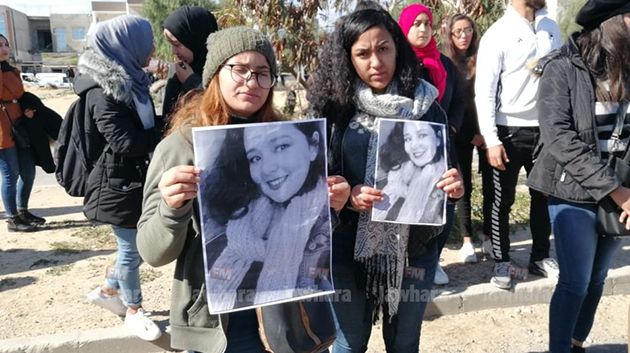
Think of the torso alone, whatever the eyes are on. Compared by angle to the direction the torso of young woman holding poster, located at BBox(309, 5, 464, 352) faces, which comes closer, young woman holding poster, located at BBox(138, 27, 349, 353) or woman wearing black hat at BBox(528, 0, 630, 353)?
the young woman holding poster

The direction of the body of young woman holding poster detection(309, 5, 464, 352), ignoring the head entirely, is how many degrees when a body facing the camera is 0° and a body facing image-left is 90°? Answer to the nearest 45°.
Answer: approximately 0°

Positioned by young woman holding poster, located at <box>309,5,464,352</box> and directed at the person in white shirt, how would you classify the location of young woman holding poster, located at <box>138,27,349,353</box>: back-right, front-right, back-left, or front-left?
back-left

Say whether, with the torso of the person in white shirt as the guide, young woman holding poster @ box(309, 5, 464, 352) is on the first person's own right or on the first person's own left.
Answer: on the first person's own right

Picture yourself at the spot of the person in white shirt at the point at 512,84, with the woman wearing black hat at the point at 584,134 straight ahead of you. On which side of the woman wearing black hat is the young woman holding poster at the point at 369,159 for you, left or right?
right

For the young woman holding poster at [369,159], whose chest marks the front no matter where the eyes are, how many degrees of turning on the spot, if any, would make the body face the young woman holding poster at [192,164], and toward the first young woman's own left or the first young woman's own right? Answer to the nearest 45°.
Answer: approximately 45° to the first young woman's own right

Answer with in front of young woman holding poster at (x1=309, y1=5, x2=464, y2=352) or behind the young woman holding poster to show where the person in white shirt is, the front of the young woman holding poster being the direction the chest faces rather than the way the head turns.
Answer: behind

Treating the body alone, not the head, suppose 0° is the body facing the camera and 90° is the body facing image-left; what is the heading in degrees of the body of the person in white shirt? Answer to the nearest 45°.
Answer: approximately 315°
